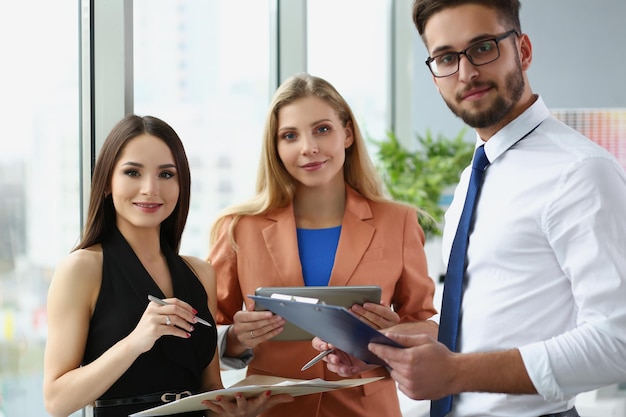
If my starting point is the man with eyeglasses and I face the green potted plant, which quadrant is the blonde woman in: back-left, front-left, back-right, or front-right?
front-left

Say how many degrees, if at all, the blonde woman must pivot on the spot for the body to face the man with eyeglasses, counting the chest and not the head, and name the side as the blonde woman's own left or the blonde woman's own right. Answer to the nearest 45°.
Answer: approximately 45° to the blonde woman's own left

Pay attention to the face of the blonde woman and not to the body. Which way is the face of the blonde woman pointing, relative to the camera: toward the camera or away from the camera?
toward the camera

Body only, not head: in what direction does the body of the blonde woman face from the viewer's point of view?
toward the camera

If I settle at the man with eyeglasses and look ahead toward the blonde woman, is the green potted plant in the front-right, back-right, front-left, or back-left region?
front-right

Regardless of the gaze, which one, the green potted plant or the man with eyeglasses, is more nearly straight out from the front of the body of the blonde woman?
the man with eyeglasses

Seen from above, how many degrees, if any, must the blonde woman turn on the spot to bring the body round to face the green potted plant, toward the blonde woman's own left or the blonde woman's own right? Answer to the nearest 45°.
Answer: approximately 180°
